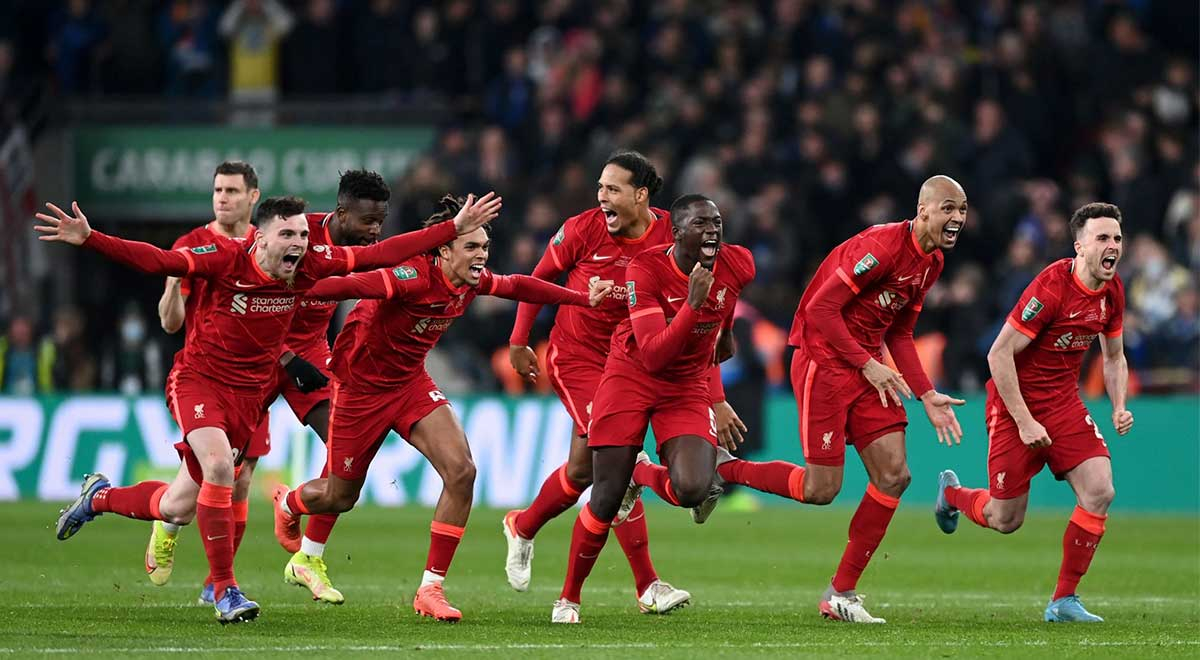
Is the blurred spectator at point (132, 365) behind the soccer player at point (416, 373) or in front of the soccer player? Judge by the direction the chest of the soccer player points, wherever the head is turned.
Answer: behind

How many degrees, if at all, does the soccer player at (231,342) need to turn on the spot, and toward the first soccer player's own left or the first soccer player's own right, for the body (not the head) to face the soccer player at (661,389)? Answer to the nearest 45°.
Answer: approximately 45° to the first soccer player's own left

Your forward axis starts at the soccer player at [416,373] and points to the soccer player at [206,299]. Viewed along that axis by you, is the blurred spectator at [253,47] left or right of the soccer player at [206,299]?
right

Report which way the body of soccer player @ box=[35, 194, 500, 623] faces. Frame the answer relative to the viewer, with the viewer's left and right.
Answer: facing the viewer and to the right of the viewer

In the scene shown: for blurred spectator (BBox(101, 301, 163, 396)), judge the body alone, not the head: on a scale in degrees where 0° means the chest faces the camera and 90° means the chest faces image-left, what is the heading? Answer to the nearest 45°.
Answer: approximately 0°

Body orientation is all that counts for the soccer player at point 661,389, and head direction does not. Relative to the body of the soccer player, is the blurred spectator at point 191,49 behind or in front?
behind

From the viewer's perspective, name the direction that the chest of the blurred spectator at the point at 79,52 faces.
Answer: toward the camera

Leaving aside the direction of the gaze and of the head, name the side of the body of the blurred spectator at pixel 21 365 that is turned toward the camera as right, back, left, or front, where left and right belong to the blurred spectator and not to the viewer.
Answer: front

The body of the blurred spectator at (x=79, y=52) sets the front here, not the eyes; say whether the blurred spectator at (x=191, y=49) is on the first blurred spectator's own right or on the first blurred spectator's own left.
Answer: on the first blurred spectator's own left

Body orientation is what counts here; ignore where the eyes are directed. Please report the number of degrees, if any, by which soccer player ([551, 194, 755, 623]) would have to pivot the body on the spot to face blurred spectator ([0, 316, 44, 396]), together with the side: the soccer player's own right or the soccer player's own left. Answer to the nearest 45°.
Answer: approximately 180°

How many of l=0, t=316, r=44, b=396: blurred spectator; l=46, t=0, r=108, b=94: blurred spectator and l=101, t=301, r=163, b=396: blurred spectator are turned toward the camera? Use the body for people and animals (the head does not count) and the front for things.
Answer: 3
